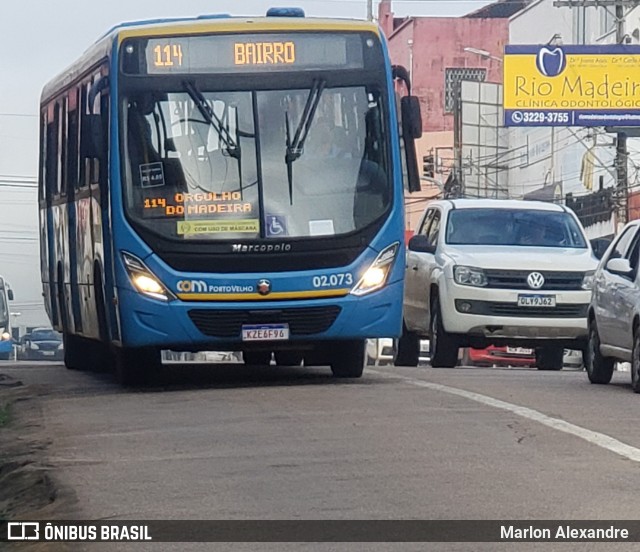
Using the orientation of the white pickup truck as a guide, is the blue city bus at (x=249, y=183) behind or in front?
in front

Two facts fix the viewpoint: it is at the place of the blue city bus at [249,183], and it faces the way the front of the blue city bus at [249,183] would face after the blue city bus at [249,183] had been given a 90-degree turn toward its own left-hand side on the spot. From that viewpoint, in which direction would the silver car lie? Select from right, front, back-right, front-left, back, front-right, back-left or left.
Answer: front

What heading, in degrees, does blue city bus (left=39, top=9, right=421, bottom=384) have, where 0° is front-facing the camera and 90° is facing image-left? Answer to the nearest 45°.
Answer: approximately 0°

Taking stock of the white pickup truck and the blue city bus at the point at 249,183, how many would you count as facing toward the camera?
2

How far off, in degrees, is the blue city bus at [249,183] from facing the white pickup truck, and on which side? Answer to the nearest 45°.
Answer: approximately 135° to its left

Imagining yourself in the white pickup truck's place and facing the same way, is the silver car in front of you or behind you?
in front

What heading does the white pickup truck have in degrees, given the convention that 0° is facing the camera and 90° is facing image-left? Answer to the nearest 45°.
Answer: approximately 0°
